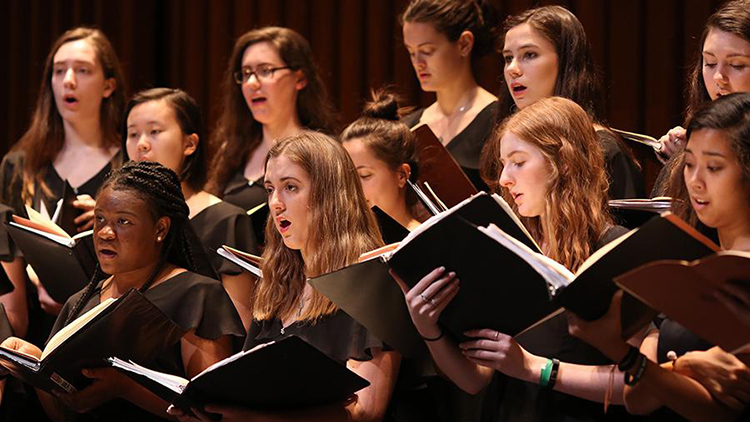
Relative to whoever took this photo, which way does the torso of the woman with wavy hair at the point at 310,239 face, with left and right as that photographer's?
facing the viewer and to the left of the viewer

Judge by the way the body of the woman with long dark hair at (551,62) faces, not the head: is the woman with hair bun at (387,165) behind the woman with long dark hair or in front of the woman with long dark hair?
in front

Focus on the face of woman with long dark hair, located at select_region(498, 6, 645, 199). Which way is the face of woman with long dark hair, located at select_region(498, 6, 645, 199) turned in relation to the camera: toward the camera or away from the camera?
toward the camera

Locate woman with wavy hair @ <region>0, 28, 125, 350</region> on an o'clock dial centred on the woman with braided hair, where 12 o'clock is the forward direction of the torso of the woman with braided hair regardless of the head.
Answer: The woman with wavy hair is roughly at 4 o'clock from the woman with braided hair.

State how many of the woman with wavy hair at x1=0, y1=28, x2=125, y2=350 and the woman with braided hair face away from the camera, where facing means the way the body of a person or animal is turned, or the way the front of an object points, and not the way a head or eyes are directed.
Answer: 0

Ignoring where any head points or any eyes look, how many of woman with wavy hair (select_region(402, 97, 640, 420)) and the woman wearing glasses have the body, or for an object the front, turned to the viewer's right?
0

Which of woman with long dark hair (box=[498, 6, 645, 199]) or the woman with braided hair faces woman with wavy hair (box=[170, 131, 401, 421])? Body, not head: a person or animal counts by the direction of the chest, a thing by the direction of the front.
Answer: woman with long dark hair (box=[498, 6, 645, 199])

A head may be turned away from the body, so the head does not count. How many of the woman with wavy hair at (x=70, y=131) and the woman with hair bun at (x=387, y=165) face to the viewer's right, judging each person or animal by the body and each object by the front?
0

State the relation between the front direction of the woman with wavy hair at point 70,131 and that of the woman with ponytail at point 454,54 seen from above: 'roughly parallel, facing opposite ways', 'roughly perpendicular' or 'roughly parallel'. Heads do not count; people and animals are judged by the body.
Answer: roughly parallel

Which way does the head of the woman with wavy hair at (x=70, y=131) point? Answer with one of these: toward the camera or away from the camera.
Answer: toward the camera

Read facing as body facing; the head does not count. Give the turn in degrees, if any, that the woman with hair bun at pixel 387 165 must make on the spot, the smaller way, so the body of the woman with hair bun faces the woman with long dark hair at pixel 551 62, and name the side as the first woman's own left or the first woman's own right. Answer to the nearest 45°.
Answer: approximately 135° to the first woman's own left

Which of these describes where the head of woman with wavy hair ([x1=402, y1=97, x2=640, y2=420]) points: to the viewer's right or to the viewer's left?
to the viewer's left

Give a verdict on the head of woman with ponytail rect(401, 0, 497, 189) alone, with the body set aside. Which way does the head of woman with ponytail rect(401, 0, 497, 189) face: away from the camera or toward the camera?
toward the camera

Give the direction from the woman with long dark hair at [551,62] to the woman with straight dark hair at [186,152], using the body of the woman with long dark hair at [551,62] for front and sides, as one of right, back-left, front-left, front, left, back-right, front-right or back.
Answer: front-right

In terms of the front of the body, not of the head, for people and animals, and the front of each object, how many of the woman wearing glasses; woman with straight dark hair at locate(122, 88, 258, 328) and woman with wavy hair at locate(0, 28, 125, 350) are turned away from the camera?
0
